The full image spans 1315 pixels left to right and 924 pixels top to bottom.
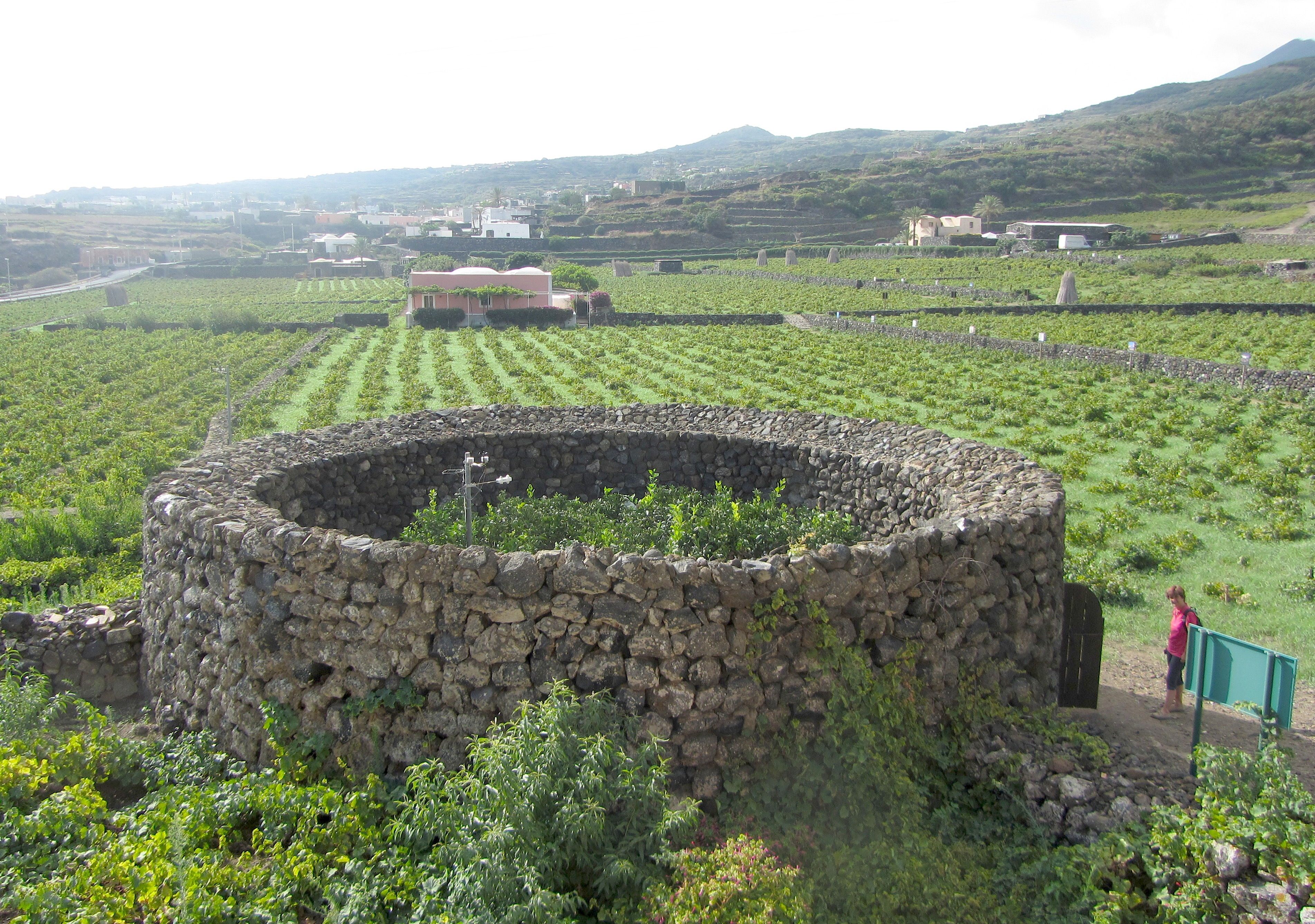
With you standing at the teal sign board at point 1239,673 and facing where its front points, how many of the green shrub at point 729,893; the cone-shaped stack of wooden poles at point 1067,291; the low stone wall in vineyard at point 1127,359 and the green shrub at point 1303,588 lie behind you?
1

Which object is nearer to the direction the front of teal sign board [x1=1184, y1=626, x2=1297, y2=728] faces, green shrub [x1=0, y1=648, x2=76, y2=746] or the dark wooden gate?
the dark wooden gate

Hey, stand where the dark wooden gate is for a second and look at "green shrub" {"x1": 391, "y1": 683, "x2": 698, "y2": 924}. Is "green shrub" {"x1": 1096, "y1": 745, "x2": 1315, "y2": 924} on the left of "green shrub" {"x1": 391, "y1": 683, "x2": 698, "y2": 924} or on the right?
left

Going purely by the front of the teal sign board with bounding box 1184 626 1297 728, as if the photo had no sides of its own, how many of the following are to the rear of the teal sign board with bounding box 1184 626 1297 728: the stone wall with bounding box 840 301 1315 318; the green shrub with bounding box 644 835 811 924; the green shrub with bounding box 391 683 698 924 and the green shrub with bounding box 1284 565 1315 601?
2
